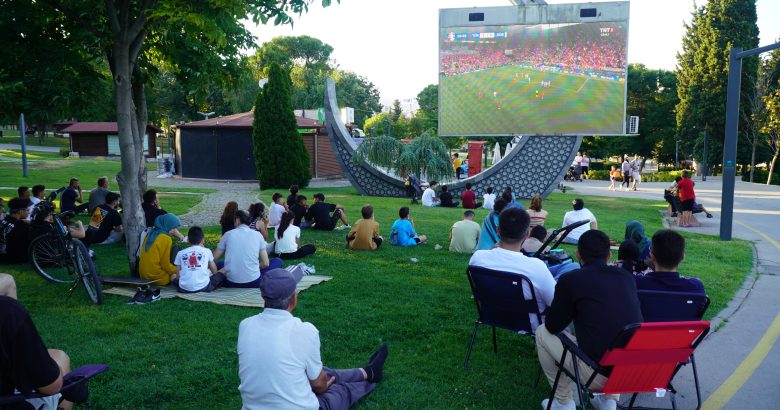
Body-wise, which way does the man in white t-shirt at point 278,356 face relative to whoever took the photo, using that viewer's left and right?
facing away from the viewer and to the right of the viewer

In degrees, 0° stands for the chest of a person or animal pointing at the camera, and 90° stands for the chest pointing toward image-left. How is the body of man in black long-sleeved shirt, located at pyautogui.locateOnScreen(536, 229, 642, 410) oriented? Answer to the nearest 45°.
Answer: approximately 180°

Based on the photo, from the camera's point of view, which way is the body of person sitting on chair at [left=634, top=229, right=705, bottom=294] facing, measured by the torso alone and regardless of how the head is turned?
away from the camera

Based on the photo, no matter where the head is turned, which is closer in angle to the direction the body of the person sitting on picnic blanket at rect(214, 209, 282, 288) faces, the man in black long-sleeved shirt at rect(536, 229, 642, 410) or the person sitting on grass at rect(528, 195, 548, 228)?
the person sitting on grass

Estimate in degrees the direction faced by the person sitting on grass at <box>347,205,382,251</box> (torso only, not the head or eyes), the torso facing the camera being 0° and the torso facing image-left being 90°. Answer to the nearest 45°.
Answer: approximately 180°

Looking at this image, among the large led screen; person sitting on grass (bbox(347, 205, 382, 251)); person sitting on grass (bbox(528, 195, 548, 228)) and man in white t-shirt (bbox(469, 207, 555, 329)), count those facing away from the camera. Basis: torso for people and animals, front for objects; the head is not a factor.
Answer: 3

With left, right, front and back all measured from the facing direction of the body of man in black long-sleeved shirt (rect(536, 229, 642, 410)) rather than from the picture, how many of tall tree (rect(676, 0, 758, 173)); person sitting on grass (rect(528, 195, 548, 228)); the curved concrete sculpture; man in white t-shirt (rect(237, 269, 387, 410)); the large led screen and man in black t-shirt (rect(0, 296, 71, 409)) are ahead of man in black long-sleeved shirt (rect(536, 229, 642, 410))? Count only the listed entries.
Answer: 4

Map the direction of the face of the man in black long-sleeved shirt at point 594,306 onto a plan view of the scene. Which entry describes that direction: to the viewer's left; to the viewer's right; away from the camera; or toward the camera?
away from the camera

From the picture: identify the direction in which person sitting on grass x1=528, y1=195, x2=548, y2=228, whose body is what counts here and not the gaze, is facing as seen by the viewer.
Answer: away from the camera

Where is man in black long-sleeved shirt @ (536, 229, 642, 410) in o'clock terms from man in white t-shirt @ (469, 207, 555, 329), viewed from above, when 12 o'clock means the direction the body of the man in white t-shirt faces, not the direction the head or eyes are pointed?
The man in black long-sleeved shirt is roughly at 5 o'clock from the man in white t-shirt.

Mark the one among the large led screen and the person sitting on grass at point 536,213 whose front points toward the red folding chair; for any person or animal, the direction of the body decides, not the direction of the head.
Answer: the large led screen

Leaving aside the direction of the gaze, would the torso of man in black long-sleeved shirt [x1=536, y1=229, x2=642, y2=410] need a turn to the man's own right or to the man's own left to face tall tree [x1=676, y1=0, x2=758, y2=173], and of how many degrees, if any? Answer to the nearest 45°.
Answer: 0° — they already face it

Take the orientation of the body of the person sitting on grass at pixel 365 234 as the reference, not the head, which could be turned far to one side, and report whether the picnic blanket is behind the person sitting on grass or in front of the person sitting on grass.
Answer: behind
